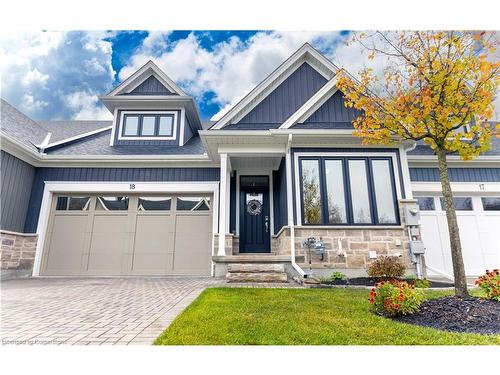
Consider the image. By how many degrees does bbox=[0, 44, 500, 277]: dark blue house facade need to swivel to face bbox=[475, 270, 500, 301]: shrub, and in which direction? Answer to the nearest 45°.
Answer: approximately 45° to its left

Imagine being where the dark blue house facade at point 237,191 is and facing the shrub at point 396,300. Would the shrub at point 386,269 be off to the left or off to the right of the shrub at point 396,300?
left

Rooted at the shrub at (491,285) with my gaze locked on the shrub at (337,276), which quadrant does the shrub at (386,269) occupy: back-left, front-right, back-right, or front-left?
front-right

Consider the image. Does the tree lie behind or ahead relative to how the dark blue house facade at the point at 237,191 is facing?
ahead

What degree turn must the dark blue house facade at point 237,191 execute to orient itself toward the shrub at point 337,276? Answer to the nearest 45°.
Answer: approximately 45° to its left

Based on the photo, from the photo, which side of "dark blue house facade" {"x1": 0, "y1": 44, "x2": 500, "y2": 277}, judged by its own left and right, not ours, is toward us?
front

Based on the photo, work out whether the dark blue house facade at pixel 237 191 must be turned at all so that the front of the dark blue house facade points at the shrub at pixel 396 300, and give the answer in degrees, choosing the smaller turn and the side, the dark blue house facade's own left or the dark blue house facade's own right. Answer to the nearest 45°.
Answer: approximately 45° to the dark blue house facade's own left
